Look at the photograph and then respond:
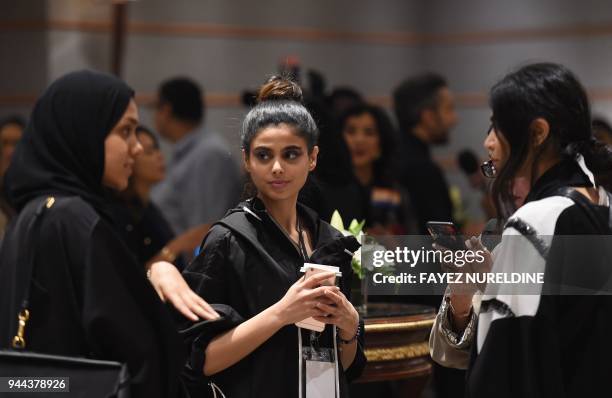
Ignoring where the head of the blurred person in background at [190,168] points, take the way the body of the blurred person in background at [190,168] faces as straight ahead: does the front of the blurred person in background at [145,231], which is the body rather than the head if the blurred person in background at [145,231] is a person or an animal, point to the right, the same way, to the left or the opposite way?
the opposite way

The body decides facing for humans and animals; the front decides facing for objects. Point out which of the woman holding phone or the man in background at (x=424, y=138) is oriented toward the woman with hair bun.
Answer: the woman holding phone

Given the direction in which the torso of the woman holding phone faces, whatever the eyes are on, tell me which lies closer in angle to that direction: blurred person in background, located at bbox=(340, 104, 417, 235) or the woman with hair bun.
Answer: the woman with hair bun

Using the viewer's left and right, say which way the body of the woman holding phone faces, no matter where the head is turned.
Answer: facing to the left of the viewer

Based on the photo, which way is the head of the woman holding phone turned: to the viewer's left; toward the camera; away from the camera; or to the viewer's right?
to the viewer's left

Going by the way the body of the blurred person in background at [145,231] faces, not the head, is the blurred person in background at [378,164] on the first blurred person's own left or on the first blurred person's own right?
on the first blurred person's own left

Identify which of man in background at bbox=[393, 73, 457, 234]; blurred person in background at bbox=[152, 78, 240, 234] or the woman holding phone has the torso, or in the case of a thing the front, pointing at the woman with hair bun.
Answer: the woman holding phone

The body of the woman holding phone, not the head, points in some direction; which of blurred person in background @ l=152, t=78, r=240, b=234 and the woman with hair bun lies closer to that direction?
the woman with hair bun
